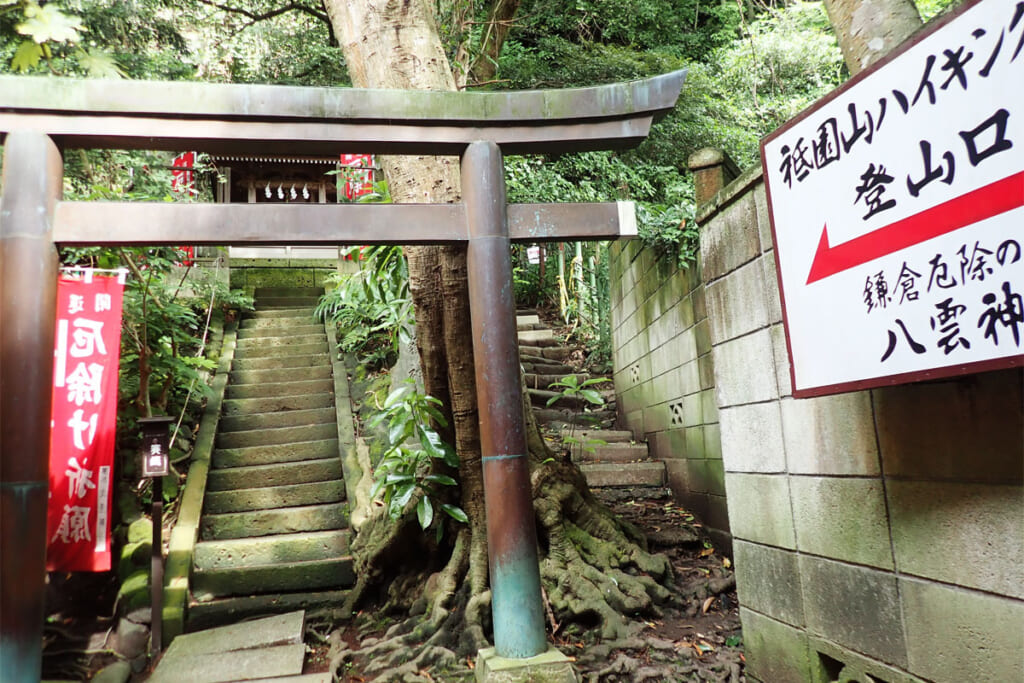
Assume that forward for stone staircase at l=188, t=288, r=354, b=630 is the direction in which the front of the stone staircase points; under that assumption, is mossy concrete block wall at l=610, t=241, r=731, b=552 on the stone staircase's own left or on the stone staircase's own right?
on the stone staircase's own left

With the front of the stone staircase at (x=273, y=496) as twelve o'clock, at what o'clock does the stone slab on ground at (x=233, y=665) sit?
The stone slab on ground is roughly at 12 o'clock from the stone staircase.

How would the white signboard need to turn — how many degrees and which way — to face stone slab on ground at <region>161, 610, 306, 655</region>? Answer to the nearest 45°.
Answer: approximately 45° to its right

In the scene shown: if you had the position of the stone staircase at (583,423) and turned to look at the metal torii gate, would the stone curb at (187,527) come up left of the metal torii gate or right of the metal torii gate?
right

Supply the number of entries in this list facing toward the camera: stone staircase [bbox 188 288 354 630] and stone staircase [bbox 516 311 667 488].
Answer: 2

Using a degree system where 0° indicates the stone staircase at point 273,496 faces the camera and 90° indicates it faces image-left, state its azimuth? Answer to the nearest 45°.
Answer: approximately 0°

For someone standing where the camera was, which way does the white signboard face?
facing the viewer and to the left of the viewer
